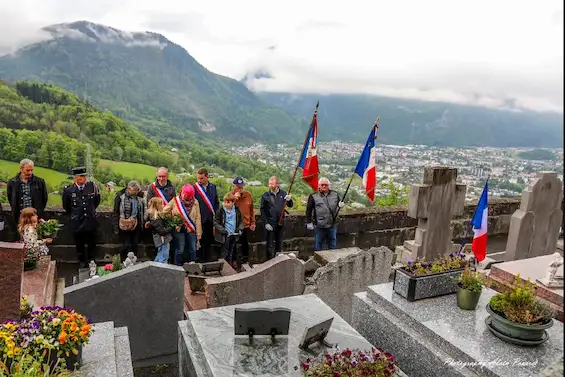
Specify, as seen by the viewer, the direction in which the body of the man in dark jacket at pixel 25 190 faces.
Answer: toward the camera

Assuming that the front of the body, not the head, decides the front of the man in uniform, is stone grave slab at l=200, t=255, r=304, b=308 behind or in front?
in front

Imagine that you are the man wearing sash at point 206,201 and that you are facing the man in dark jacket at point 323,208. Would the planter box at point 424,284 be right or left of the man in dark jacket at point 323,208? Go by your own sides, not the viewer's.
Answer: right

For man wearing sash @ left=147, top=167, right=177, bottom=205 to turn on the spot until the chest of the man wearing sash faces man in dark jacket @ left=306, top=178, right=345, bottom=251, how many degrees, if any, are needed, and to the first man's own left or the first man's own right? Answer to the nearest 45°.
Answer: approximately 90° to the first man's own left

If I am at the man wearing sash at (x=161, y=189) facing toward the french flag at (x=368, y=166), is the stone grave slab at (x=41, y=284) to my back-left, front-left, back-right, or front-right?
back-right

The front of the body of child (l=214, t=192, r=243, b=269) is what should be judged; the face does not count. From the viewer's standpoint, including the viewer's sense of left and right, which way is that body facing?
facing the viewer

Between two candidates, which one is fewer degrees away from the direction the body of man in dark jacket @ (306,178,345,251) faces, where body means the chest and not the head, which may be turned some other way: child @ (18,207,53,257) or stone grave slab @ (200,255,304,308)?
the stone grave slab

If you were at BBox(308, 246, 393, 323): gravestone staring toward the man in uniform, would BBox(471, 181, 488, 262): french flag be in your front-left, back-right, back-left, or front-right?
back-right

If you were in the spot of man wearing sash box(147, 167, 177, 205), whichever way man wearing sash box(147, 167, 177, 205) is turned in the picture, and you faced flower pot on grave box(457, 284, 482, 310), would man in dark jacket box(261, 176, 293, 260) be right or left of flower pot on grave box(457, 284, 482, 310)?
left

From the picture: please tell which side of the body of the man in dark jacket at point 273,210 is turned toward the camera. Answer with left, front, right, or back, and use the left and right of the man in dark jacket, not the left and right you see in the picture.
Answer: front

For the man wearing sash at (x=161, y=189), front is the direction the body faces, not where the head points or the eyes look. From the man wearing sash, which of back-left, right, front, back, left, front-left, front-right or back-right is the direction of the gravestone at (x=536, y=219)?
left

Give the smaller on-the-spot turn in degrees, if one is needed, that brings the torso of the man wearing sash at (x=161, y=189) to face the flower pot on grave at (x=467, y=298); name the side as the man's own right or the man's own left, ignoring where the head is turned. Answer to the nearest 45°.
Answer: approximately 45° to the man's own left

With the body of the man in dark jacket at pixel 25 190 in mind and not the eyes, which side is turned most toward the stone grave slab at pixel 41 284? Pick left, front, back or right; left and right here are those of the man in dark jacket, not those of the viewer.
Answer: front
